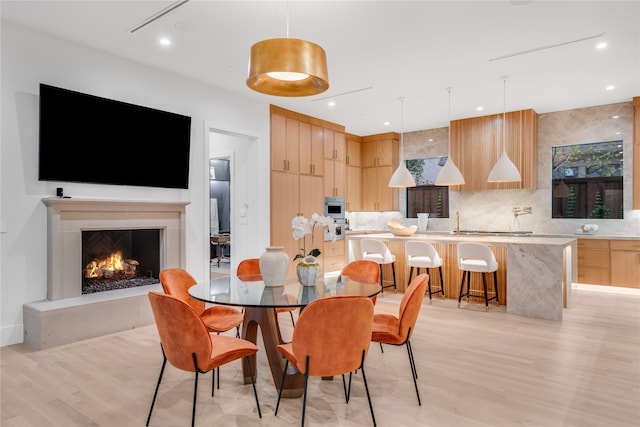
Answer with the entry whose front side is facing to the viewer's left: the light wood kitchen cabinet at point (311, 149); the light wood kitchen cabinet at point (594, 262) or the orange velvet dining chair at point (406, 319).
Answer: the orange velvet dining chair

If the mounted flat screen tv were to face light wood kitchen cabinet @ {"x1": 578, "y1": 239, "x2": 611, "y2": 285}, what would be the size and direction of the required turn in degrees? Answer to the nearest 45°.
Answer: approximately 45° to its left

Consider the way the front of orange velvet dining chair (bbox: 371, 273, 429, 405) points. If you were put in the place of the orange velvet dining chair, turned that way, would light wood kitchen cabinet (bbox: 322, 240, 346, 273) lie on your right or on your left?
on your right

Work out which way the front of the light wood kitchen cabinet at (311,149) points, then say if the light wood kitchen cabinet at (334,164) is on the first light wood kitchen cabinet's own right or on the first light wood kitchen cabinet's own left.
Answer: on the first light wood kitchen cabinet's own left

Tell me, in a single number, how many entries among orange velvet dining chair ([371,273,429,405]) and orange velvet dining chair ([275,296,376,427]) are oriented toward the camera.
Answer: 0

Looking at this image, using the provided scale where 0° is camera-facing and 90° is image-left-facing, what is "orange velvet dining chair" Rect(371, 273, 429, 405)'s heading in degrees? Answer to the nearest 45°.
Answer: approximately 90°

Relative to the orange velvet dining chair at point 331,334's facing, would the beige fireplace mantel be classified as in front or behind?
in front

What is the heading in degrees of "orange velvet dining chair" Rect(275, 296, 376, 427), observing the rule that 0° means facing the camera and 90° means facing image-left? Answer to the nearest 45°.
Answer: approximately 135°

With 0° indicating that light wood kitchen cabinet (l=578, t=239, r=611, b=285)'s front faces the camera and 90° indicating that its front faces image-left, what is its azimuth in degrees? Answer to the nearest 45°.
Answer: approximately 0°
